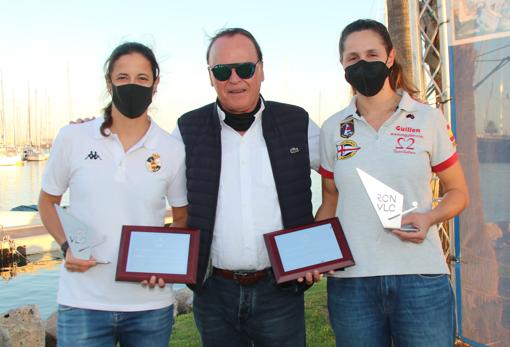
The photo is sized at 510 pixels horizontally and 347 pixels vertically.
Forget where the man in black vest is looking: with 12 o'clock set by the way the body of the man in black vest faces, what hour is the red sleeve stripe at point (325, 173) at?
The red sleeve stripe is roughly at 9 o'clock from the man in black vest.

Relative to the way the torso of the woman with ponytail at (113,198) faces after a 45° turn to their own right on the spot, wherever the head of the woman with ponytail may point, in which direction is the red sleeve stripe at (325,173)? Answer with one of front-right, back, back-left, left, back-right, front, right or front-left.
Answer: back-left

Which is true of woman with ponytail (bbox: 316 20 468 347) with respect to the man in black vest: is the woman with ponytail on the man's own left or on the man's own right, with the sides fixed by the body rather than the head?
on the man's own left

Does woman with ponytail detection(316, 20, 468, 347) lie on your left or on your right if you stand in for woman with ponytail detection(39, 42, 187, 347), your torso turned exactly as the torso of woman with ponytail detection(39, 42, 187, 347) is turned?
on your left

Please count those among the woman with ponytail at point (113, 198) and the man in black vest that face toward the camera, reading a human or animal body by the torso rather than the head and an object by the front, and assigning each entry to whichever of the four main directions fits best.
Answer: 2

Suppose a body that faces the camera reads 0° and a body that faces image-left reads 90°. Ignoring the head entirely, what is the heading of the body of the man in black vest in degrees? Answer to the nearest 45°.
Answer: approximately 0°

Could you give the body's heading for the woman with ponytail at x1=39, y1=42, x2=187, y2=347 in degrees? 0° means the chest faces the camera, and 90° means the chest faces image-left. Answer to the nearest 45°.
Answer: approximately 0°
